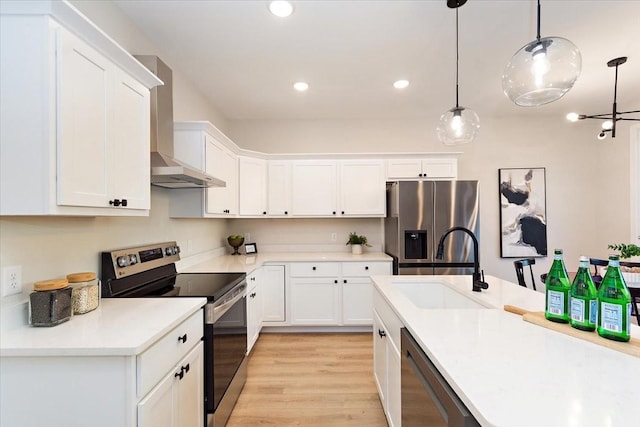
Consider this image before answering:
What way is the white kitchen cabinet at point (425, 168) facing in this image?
toward the camera

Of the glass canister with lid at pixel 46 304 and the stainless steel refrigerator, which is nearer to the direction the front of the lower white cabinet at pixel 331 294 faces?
the glass canister with lid

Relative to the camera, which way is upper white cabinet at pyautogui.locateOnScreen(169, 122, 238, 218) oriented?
to the viewer's right

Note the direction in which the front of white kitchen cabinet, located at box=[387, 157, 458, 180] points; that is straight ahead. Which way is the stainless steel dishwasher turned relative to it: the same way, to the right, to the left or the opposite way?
to the right

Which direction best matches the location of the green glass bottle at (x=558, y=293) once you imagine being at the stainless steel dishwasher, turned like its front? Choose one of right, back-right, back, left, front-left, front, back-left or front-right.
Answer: back-right

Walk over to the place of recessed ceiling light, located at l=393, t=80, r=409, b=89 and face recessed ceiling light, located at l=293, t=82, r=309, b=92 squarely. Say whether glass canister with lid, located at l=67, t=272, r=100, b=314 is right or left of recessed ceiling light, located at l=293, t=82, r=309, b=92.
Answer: left

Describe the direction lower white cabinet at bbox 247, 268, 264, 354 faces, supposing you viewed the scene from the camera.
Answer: facing to the right of the viewer

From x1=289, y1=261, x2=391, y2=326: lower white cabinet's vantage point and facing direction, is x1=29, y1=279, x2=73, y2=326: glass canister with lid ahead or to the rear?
ahead

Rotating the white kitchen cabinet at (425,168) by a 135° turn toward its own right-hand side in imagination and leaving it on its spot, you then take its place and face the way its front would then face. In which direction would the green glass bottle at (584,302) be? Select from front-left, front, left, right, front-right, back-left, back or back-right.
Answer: back-left

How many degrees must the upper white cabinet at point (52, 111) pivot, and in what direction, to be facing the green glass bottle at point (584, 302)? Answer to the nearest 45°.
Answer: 0° — it already faces it

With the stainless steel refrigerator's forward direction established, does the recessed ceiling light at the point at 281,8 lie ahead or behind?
ahead

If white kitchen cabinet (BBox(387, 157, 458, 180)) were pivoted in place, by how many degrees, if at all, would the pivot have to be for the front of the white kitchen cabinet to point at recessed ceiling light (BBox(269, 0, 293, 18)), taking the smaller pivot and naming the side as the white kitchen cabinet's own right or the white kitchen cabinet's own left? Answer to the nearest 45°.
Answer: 0° — it already faces it

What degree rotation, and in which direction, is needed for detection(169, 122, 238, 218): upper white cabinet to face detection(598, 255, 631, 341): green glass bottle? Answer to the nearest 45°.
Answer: approximately 45° to its right

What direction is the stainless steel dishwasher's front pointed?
to the viewer's left

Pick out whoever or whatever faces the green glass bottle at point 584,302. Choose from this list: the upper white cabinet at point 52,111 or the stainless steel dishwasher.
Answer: the upper white cabinet

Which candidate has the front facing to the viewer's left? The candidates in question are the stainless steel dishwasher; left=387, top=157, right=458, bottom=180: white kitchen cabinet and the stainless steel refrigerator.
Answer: the stainless steel dishwasher
